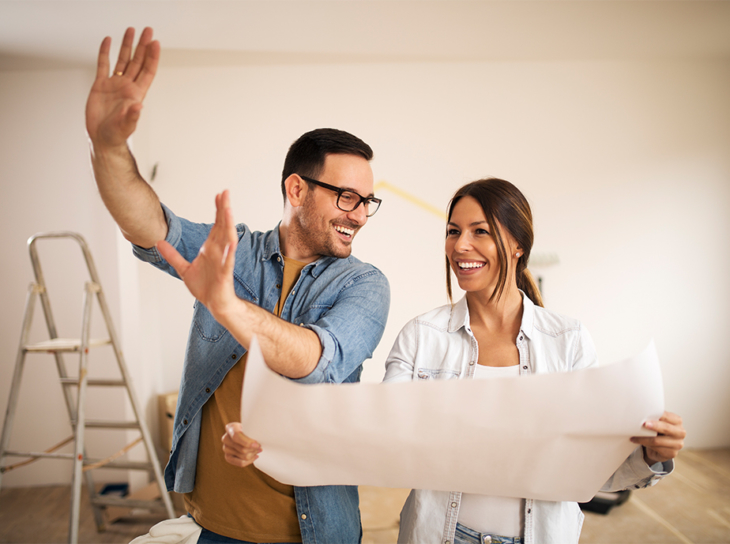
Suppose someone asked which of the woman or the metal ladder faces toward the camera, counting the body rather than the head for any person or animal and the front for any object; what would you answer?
the woman

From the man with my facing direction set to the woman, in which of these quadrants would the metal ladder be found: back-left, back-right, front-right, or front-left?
back-left

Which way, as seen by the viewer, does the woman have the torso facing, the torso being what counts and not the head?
toward the camera

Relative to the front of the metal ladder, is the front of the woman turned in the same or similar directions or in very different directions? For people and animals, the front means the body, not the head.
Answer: very different directions

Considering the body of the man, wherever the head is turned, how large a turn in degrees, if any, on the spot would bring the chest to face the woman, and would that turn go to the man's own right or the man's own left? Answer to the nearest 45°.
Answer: approximately 90° to the man's own left

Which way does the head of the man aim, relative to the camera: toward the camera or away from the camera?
toward the camera

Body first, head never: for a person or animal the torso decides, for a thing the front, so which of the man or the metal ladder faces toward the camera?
the man

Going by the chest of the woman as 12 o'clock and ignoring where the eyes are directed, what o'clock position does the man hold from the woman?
The man is roughly at 2 o'clock from the woman.

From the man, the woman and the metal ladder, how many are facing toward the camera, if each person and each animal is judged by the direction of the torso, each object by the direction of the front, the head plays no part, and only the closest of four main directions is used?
2

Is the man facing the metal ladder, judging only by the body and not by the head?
no

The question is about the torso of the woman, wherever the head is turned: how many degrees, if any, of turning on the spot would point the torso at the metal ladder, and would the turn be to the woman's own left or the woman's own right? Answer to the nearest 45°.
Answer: approximately 90° to the woman's own right

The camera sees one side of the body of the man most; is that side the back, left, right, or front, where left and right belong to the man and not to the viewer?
front

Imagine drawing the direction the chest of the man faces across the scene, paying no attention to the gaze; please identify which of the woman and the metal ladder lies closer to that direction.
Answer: the woman
